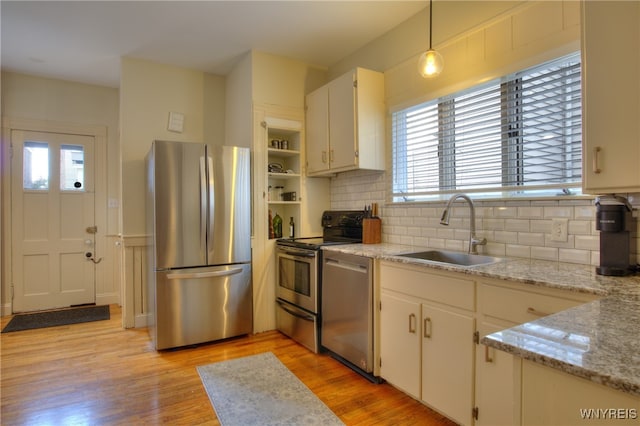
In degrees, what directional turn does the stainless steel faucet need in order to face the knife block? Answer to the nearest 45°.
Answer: approximately 90° to its right

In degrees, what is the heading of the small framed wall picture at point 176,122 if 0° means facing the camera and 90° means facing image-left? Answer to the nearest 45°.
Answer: approximately 0°

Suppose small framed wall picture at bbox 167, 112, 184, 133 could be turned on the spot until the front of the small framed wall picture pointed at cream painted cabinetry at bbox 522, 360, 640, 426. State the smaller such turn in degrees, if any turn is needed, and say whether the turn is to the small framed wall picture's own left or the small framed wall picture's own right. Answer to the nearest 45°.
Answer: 0° — it already faces it

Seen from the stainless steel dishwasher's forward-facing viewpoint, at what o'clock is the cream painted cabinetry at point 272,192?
The cream painted cabinetry is roughly at 3 o'clock from the stainless steel dishwasher.

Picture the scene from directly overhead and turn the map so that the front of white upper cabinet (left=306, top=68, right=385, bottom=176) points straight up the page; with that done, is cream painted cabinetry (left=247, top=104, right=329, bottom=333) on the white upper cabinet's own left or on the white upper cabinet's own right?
on the white upper cabinet's own right

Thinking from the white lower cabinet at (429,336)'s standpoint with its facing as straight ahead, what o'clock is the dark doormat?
The dark doormat is roughly at 2 o'clock from the white lower cabinet.

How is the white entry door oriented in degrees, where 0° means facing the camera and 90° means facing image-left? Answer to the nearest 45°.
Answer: approximately 0°

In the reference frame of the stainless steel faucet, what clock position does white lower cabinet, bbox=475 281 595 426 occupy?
The white lower cabinet is roughly at 10 o'clock from the stainless steel faucet.

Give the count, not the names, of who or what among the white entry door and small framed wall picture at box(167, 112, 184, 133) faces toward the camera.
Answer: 2

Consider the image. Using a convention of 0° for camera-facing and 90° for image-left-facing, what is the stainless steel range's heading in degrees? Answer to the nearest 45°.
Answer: approximately 45°

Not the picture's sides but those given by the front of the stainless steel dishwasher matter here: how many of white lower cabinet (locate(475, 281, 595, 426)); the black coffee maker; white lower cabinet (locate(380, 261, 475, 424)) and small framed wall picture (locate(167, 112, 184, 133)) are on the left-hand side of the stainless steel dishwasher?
3

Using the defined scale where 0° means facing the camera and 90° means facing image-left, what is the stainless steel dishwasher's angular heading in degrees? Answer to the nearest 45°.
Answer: approximately 45°
